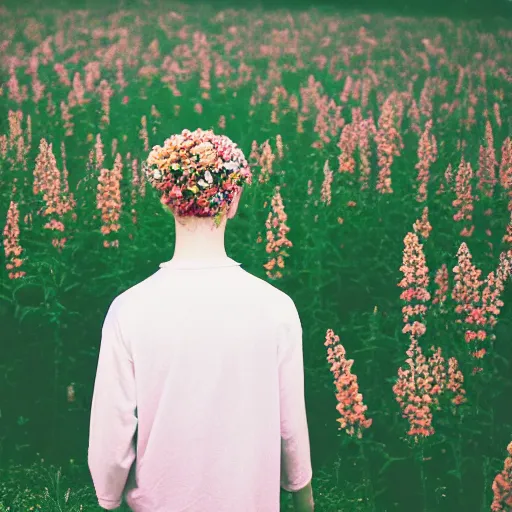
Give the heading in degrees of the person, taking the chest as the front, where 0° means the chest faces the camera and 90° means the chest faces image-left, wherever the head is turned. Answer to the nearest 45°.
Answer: approximately 180°

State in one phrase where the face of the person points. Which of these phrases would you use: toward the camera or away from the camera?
away from the camera
